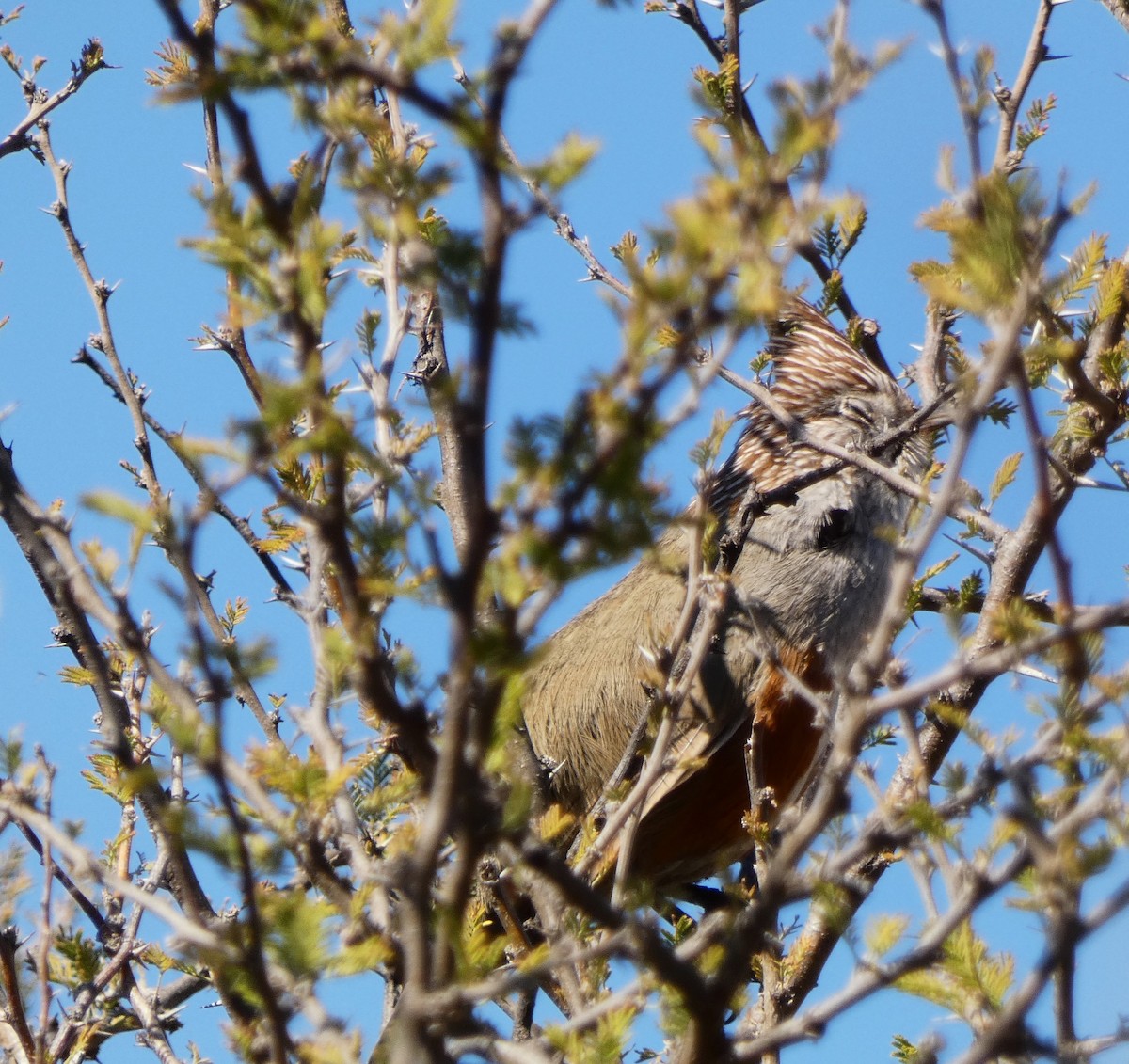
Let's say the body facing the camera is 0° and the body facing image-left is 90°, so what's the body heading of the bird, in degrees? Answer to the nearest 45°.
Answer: approximately 270°
